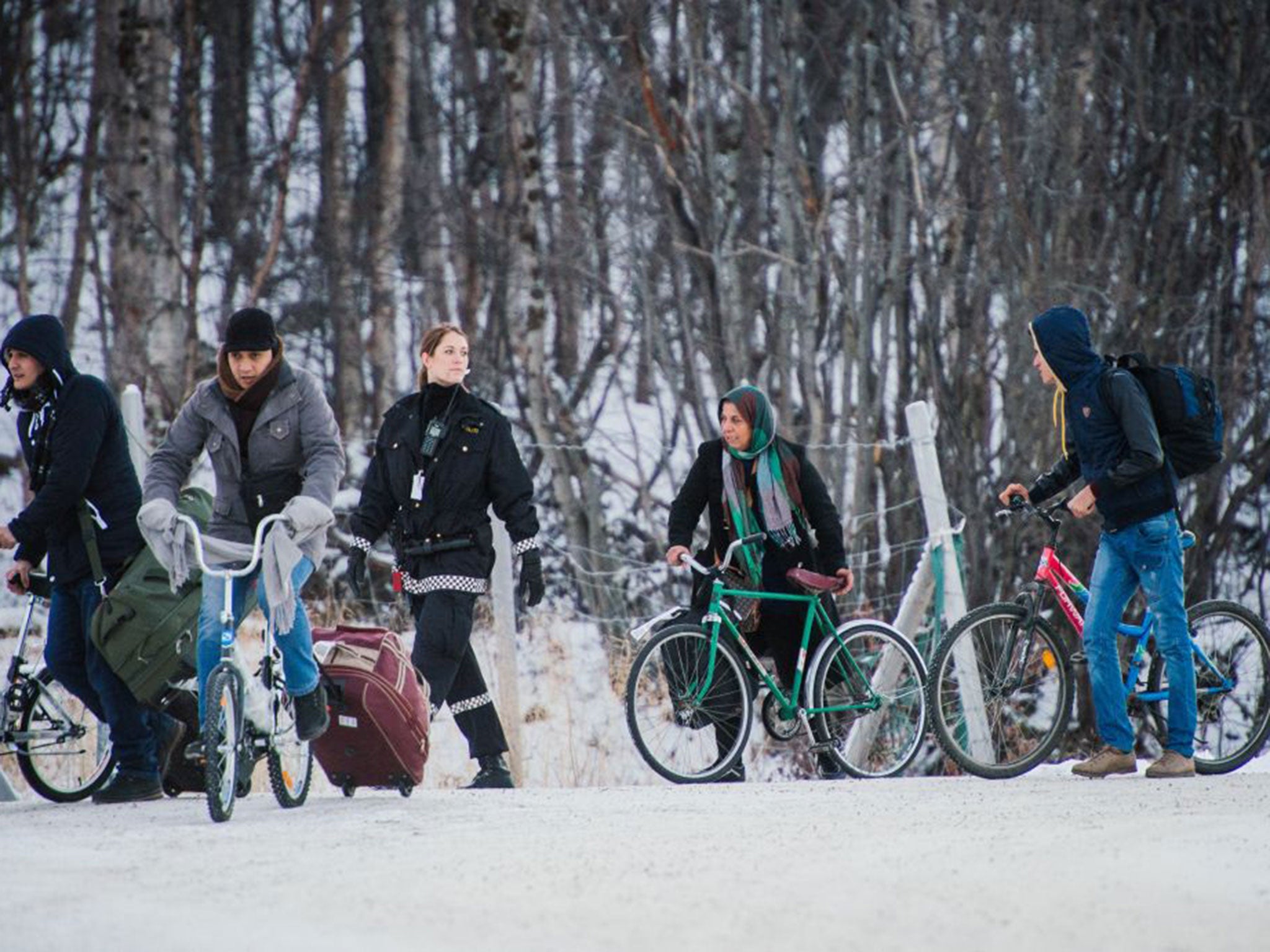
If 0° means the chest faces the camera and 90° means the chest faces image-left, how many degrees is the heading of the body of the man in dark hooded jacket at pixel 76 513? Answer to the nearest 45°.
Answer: approximately 90°

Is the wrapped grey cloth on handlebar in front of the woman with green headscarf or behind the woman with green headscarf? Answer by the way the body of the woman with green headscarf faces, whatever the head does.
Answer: in front

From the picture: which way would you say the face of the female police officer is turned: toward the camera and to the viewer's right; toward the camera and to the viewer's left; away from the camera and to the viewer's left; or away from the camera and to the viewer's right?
toward the camera and to the viewer's right

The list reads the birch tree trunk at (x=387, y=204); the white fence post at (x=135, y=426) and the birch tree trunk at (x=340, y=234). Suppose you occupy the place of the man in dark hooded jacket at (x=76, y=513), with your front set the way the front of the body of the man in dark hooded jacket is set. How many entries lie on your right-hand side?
3

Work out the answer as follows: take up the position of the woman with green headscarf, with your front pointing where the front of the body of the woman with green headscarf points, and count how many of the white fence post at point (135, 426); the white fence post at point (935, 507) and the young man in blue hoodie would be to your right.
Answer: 1

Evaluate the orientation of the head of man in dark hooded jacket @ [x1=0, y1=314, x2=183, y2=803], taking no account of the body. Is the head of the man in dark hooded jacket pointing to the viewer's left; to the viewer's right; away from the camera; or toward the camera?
to the viewer's left

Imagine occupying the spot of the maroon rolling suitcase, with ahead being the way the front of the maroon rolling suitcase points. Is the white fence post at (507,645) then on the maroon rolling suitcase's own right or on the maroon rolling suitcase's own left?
on the maroon rolling suitcase's own left

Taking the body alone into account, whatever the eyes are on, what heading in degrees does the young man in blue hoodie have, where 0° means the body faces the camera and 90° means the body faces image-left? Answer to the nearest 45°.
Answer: approximately 90°

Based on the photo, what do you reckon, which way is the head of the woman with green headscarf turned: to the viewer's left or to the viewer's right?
to the viewer's left

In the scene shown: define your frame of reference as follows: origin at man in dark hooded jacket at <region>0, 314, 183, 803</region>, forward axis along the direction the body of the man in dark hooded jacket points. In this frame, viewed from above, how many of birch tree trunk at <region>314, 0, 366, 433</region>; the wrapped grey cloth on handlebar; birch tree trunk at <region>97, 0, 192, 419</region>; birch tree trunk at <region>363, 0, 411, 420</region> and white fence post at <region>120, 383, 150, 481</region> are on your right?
4

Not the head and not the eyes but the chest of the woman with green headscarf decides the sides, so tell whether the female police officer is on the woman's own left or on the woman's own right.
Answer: on the woman's own right
